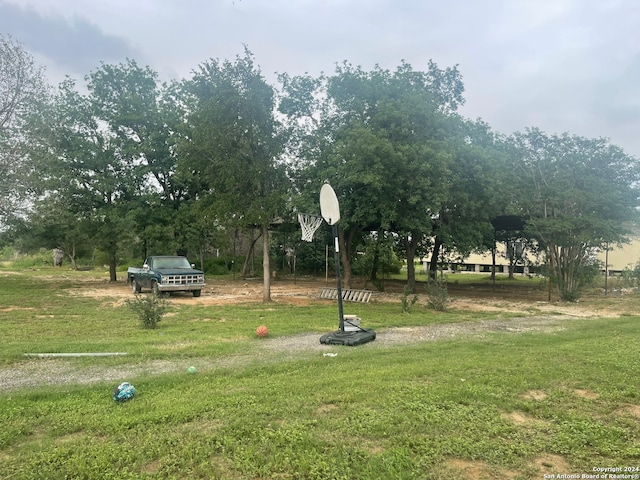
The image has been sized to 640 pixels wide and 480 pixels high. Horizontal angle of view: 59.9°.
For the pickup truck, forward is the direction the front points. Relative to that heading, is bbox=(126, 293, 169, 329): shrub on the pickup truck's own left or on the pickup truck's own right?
on the pickup truck's own right

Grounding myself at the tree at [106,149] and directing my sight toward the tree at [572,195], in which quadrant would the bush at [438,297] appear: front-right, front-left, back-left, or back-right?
front-right

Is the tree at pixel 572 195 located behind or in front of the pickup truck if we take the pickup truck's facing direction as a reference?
in front

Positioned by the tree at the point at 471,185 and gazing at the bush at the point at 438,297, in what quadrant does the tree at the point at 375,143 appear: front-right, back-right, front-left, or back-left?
front-right

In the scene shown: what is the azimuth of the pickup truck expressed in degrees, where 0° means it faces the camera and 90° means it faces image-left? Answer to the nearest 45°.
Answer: approximately 315°

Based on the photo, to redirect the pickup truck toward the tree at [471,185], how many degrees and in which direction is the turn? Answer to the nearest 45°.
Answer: approximately 45° to its left

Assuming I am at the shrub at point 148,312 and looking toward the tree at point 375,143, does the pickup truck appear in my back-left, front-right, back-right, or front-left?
front-left

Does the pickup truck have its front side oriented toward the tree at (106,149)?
no

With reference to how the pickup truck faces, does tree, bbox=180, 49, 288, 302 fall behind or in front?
in front

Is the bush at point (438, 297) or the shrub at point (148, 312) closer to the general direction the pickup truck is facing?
the bush
